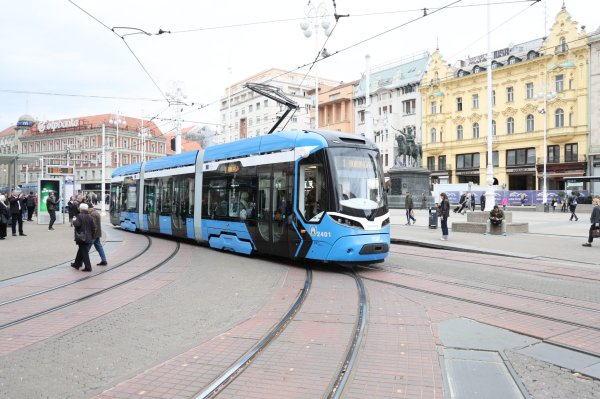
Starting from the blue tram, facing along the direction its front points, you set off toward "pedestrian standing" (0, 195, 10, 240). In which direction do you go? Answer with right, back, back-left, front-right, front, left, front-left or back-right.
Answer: back

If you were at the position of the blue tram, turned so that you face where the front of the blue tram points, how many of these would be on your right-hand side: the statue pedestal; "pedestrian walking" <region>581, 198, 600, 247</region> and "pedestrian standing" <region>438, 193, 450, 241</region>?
0

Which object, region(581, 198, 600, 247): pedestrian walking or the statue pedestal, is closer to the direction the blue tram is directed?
the pedestrian walking

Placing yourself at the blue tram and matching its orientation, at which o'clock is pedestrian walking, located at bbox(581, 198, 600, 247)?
The pedestrian walking is roughly at 10 o'clock from the blue tram.

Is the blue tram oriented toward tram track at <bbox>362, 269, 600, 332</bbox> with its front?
yes

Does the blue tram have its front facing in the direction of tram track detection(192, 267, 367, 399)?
no

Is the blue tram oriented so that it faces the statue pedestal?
no

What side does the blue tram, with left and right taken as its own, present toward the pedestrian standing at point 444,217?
left

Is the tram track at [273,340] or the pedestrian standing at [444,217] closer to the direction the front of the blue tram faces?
the tram track

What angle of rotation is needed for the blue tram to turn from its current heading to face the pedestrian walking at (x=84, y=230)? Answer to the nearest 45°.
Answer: approximately 135° to its right

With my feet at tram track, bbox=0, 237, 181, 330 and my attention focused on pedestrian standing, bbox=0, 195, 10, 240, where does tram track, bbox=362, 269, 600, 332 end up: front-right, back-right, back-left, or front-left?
back-right

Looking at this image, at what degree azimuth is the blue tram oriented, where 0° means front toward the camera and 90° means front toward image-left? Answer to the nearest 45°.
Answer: approximately 315°
